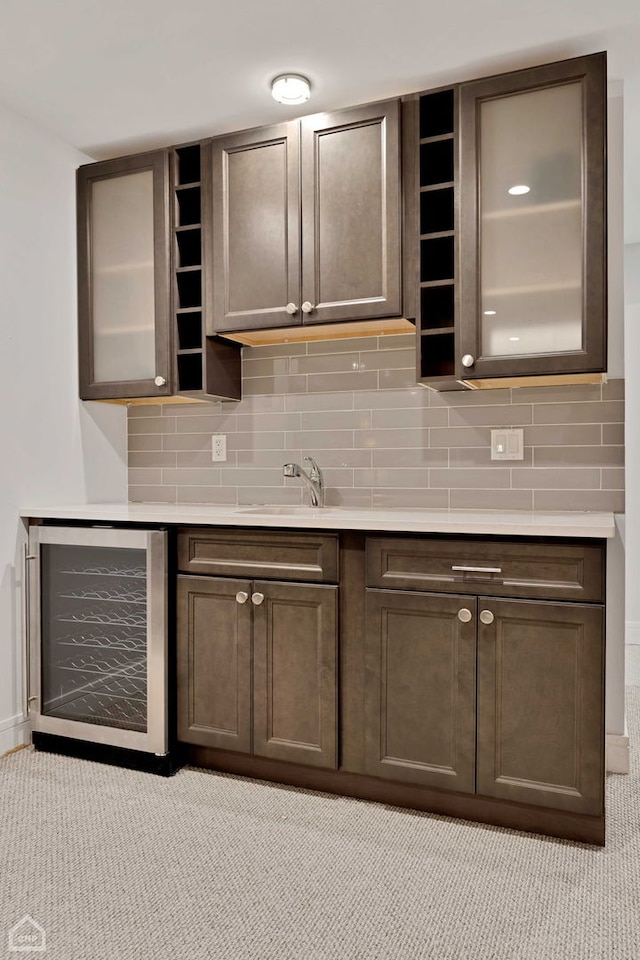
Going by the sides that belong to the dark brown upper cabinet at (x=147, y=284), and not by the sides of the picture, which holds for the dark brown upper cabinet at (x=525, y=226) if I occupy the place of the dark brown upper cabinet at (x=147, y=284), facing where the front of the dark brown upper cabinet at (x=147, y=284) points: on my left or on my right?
on my left

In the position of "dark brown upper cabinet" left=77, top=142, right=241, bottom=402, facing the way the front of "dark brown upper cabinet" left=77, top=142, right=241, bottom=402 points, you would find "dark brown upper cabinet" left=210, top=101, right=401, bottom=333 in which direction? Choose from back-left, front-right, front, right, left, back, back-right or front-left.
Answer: left

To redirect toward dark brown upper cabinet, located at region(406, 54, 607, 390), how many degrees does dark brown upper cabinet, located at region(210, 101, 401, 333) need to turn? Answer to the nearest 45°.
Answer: approximately 135° to its left

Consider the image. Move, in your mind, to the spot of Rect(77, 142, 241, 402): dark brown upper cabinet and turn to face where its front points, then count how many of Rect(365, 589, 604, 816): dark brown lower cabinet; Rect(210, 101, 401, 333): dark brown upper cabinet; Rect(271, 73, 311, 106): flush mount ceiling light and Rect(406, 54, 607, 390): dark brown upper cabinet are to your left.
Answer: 4

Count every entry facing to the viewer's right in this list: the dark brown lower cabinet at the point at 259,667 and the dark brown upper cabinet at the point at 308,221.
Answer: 0

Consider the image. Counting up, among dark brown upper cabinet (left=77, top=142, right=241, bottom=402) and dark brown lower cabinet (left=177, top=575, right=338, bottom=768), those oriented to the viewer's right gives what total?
0

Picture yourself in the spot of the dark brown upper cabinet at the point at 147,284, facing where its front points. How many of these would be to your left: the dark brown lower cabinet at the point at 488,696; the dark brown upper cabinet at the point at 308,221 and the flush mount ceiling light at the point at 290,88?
3

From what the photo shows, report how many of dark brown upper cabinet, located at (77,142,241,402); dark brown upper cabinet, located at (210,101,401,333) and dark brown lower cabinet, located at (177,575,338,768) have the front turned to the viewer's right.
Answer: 0

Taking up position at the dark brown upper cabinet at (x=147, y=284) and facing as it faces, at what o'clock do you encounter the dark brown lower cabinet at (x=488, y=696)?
The dark brown lower cabinet is roughly at 9 o'clock from the dark brown upper cabinet.

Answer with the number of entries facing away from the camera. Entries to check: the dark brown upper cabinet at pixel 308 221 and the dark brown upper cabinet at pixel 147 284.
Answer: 0

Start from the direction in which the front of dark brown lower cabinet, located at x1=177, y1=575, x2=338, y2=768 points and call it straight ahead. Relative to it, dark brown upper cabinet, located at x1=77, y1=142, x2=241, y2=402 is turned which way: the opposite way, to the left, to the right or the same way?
the same way

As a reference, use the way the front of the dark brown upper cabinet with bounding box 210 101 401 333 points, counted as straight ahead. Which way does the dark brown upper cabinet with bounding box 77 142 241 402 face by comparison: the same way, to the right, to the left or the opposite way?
the same way

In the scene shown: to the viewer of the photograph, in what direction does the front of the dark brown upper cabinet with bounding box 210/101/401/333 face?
facing the viewer and to the left of the viewer
